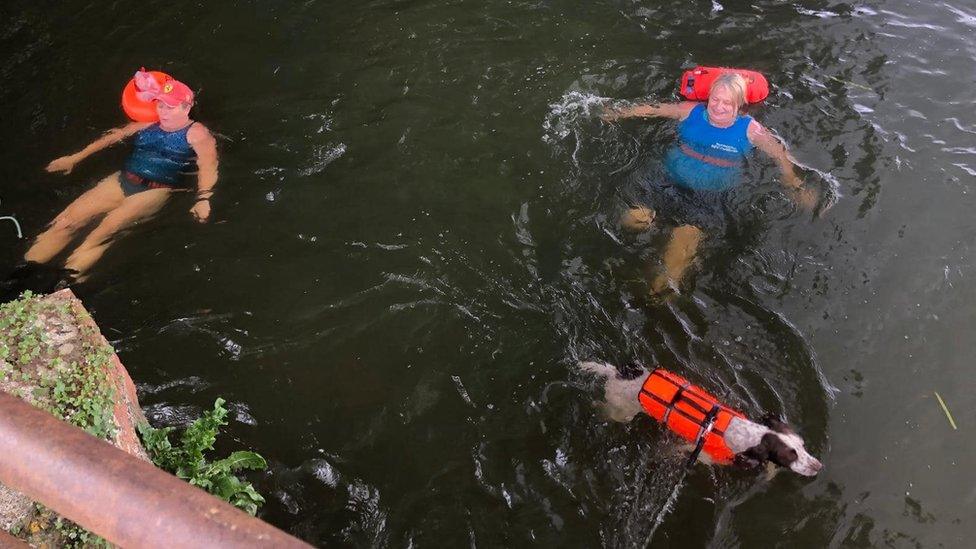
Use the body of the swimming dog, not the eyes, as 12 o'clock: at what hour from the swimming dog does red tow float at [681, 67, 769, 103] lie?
The red tow float is roughly at 7 o'clock from the swimming dog.

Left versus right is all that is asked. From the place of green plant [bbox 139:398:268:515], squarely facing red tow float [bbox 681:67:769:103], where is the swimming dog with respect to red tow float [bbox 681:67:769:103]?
right

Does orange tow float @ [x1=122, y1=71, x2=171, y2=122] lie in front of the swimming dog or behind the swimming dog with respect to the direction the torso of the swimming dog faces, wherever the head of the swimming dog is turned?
behind

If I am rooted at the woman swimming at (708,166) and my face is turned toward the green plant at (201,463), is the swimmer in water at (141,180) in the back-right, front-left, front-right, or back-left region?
front-right

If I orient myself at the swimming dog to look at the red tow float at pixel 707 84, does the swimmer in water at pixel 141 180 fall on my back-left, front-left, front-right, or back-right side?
front-left

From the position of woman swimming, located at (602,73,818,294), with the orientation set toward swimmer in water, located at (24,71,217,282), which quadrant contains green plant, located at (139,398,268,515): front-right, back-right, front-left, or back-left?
front-left

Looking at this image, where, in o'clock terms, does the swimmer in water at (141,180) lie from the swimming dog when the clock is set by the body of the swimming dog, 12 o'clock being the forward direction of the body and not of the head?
The swimmer in water is roughly at 5 o'clock from the swimming dog.
